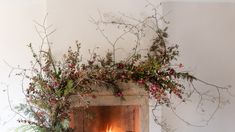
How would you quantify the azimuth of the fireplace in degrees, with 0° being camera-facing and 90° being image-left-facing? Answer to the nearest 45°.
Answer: approximately 0°
